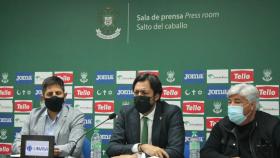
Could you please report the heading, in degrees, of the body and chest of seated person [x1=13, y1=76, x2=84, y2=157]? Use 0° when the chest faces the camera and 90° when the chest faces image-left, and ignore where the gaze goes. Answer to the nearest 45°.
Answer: approximately 0°

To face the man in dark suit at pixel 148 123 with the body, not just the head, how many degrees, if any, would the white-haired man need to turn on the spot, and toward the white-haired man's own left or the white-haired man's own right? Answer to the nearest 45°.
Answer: approximately 45° to the white-haired man's own right

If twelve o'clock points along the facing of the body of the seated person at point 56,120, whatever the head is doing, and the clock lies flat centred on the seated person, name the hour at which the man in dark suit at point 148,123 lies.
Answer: The man in dark suit is roughly at 10 o'clock from the seated person.

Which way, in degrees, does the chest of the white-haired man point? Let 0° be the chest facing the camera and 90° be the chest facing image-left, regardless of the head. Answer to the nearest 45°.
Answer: approximately 45°

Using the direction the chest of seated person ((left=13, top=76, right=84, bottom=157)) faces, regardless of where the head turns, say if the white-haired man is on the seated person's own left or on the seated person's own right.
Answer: on the seated person's own left
